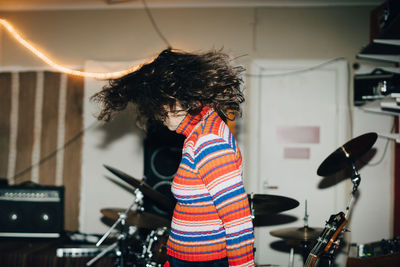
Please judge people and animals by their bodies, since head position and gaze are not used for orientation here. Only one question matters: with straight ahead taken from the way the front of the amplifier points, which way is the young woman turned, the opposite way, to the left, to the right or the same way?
to the right

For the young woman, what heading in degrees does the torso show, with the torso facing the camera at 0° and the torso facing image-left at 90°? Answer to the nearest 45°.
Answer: approximately 90°

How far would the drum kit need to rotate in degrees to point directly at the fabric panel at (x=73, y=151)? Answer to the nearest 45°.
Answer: approximately 135° to its right

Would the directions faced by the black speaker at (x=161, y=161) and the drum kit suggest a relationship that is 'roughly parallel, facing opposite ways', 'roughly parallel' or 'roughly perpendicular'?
roughly parallel

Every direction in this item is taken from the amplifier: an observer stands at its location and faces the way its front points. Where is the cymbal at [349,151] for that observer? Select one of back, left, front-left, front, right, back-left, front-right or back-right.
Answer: front-left

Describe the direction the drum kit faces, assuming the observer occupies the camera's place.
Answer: facing the viewer

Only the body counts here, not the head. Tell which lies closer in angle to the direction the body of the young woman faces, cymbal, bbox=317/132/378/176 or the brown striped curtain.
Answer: the brown striped curtain

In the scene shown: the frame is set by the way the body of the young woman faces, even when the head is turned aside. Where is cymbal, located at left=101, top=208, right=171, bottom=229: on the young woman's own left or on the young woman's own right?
on the young woman's own right

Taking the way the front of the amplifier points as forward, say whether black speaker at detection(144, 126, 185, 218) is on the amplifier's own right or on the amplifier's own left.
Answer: on the amplifier's own left

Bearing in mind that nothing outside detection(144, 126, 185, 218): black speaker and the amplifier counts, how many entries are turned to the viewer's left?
0

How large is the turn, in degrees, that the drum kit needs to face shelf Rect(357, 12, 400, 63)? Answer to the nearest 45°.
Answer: approximately 135° to its left

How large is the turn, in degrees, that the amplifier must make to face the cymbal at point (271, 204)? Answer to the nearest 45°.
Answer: approximately 45° to its left

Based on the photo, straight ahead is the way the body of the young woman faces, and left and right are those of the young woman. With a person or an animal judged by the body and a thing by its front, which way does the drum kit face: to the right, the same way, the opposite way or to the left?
to the left
